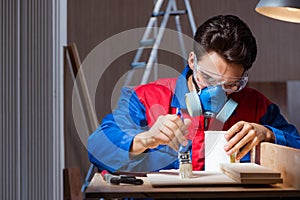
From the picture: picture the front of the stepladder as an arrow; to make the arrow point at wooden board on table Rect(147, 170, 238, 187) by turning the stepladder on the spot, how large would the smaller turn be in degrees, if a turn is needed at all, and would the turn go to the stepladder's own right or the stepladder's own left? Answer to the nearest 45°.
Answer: approximately 45° to the stepladder's own left

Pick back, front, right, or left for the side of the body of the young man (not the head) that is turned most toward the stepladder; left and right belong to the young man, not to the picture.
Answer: back

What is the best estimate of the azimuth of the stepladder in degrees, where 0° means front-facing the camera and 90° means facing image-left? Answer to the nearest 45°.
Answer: approximately 45°

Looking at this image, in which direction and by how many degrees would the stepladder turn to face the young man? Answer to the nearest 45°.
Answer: approximately 45° to its left

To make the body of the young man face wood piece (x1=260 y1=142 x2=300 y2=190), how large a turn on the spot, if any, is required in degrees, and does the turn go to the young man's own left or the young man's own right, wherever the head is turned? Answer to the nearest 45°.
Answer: approximately 45° to the young man's own left

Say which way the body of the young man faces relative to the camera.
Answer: toward the camera

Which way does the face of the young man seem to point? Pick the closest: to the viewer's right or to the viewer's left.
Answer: to the viewer's left

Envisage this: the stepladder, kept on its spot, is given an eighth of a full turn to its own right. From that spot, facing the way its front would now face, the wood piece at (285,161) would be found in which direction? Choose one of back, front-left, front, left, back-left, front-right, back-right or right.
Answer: left

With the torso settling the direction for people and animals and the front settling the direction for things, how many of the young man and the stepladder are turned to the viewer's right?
0

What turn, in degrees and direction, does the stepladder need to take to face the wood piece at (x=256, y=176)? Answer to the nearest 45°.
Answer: approximately 45° to its left

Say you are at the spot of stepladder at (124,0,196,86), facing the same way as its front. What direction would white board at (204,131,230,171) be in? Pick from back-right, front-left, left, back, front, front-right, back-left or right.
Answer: front-left
